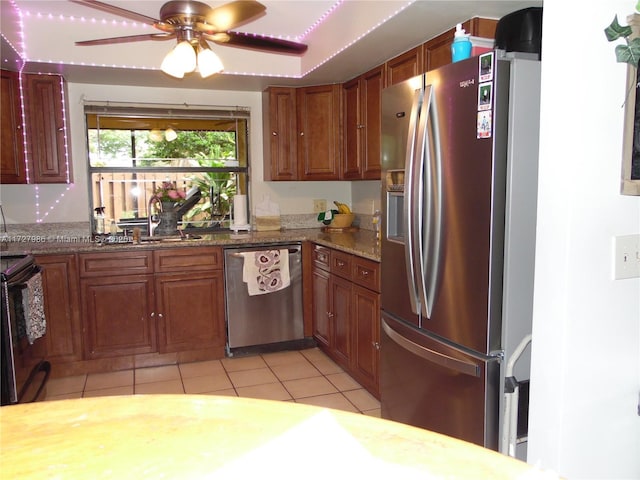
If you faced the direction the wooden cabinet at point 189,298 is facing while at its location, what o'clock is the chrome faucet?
The chrome faucet is roughly at 5 o'clock from the wooden cabinet.

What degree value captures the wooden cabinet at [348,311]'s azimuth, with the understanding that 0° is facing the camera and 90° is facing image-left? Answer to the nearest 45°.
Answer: approximately 45°

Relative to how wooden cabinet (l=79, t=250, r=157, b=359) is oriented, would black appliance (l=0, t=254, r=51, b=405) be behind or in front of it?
in front

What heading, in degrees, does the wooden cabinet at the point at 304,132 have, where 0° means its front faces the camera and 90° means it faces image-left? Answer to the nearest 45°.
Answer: approximately 0°

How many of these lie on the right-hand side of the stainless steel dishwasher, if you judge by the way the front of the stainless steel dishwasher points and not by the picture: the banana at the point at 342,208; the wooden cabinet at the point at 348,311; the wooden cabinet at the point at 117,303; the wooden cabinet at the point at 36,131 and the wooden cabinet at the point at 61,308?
3

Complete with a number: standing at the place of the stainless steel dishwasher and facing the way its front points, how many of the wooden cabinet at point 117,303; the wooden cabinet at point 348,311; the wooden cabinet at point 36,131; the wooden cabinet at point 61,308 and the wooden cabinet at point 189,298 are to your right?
4
